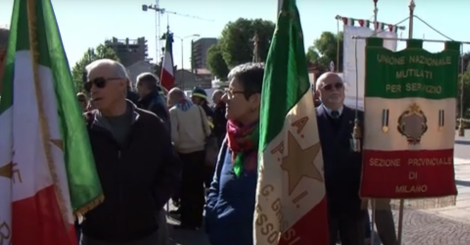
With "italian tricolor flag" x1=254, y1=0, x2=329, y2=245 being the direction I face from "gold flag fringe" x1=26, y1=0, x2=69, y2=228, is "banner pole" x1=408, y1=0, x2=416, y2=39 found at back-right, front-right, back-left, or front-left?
front-left

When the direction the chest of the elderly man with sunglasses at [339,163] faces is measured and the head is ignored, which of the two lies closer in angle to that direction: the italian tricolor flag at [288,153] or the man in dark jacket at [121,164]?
the italian tricolor flag

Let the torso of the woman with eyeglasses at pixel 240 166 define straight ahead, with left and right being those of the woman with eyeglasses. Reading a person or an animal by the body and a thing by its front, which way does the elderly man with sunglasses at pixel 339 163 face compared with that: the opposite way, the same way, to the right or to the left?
to the left

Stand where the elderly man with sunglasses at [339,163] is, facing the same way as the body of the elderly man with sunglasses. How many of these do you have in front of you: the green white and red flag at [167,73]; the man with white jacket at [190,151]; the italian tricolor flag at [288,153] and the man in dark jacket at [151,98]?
1

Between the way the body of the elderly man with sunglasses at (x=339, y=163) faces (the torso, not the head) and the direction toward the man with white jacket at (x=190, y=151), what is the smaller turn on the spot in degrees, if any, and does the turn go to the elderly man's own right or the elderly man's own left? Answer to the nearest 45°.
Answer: approximately 135° to the elderly man's own right

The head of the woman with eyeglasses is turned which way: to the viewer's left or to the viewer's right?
to the viewer's left

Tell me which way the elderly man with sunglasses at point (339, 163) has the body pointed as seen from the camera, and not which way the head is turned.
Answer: toward the camera

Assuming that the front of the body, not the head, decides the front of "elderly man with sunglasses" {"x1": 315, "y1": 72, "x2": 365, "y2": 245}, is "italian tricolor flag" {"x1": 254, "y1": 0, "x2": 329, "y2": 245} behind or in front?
in front

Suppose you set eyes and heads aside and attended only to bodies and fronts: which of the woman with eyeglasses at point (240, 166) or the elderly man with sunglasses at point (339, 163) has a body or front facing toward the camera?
the elderly man with sunglasses

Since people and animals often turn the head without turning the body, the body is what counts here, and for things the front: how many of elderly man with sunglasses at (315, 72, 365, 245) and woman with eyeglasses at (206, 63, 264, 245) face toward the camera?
1

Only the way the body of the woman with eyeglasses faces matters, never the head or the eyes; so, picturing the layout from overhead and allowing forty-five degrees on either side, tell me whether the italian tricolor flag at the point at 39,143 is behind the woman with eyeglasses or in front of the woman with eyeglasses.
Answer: in front

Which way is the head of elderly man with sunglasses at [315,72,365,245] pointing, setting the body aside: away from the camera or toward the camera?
toward the camera
